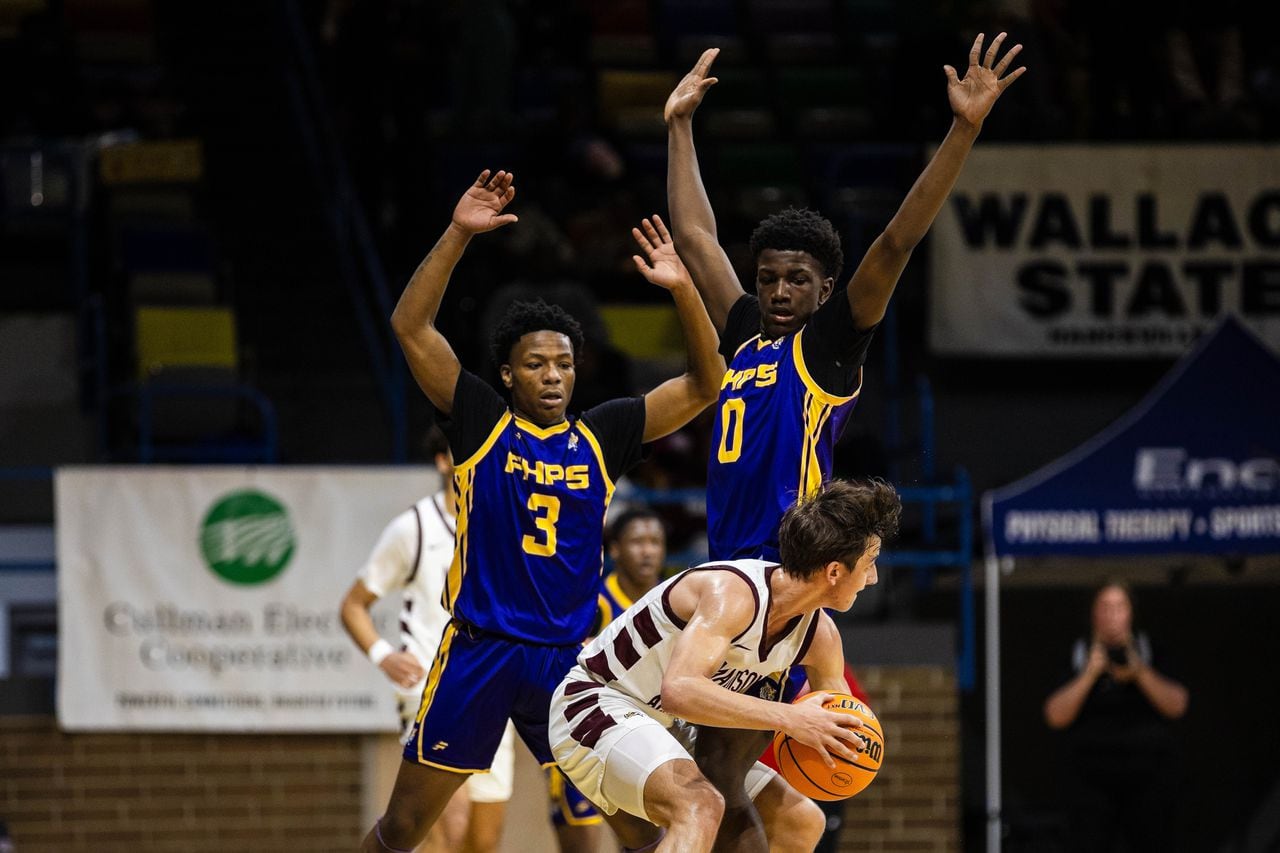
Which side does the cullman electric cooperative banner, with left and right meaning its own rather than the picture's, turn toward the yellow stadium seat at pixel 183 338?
back

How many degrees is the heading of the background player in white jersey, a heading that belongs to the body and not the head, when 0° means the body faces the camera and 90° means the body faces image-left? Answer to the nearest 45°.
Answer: approximately 315°

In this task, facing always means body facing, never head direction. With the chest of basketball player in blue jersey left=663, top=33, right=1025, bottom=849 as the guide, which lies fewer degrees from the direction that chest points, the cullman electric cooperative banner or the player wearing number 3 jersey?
the player wearing number 3 jersey

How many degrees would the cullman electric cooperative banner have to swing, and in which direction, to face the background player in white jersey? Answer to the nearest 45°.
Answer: approximately 45° to its left

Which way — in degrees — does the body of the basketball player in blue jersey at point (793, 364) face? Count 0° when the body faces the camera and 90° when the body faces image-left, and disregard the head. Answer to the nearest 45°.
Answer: approximately 45°

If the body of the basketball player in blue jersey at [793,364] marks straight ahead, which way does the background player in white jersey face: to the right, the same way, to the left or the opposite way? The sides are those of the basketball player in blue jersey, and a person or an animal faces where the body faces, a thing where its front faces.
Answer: to the left

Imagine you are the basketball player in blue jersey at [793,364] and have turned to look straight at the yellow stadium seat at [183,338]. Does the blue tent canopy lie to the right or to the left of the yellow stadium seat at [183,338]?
right

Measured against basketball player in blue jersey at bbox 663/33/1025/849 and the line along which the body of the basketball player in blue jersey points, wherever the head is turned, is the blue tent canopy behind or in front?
behind

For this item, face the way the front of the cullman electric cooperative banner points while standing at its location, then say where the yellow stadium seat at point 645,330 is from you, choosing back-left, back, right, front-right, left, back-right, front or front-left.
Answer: back-left

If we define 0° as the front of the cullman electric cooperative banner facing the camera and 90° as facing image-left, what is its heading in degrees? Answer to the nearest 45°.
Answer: approximately 0°

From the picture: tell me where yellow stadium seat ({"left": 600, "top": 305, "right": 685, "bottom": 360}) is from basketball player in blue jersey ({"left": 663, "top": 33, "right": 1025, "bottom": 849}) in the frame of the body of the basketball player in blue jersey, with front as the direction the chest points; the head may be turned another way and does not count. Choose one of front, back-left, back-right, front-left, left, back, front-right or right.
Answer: back-right

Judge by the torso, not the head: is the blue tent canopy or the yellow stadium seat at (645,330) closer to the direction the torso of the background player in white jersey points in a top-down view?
the blue tent canopy

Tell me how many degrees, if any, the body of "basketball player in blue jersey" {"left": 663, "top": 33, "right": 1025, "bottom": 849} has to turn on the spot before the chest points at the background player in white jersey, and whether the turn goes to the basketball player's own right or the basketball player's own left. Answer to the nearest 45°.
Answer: approximately 90° to the basketball player's own right
